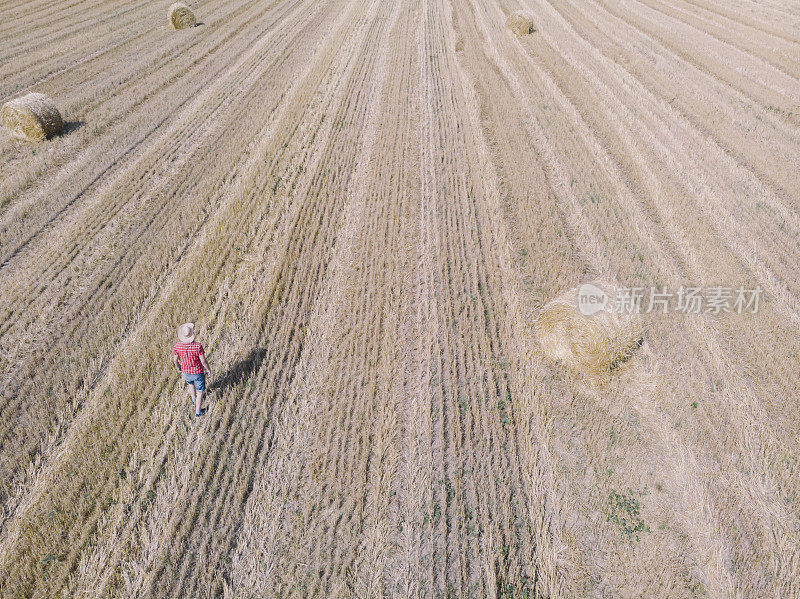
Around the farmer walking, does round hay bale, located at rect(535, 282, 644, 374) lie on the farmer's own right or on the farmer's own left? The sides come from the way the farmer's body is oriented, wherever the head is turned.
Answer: on the farmer's own right

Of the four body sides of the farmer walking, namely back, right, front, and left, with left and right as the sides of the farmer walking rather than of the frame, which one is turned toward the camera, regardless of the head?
back

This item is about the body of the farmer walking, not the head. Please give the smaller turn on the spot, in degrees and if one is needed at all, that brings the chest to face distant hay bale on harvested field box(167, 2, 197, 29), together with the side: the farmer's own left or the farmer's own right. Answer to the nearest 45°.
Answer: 0° — they already face it

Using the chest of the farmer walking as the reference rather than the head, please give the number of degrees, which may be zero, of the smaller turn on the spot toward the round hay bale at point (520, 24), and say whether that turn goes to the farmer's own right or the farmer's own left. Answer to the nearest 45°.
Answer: approximately 45° to the farmer's own right

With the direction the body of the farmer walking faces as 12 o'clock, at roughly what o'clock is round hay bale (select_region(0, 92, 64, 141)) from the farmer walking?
The round hay bale is roughly at 12 o'clock from the farmer walking.
